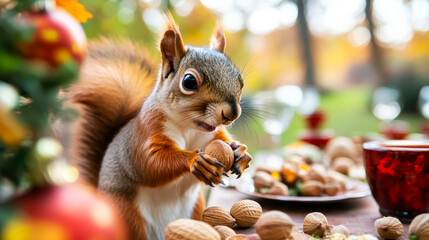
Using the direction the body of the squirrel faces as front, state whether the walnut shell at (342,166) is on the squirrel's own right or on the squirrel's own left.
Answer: on the squirrel's own left

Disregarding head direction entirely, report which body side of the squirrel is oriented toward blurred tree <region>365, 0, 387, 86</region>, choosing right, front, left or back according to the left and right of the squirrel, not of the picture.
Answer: left

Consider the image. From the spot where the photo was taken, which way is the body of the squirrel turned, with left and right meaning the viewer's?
facing the viewer and to the right of the viewer
